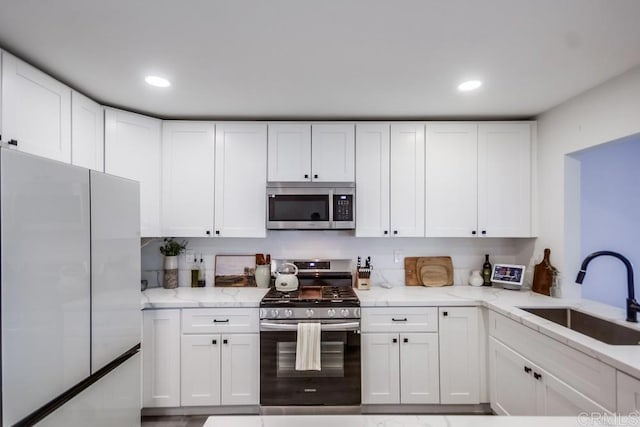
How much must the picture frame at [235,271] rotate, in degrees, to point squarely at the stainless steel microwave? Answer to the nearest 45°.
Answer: approximately 45° to its left

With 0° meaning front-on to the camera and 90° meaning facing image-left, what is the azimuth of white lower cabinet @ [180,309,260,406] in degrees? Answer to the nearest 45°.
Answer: approximately 0°

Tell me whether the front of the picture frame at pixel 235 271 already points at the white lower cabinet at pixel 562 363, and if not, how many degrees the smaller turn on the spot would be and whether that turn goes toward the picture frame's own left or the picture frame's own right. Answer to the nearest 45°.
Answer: approximately 45° to the picture frame's own left

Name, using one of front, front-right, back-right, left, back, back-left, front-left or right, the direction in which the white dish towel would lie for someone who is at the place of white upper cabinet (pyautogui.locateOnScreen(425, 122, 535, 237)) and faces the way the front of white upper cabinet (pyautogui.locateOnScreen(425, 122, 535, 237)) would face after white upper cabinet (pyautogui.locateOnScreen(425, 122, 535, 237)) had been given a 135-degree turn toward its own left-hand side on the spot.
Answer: back

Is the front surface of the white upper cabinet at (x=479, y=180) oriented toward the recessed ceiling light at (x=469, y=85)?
yes

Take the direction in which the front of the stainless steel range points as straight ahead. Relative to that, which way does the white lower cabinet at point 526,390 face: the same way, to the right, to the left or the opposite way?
to the right

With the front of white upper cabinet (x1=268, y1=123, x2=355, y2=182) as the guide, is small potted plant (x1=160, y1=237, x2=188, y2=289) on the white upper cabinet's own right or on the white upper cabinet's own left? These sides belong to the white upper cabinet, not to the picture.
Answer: on the white upper cabinet's own right

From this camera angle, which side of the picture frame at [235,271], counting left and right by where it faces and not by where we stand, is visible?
front

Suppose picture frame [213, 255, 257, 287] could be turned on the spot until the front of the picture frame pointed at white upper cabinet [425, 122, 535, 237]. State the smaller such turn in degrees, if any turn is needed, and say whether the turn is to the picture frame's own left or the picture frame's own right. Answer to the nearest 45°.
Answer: approximately 90° to the picture frame's own left

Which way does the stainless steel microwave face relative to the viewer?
toward the camera

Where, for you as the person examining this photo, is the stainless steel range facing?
facing the viewer
